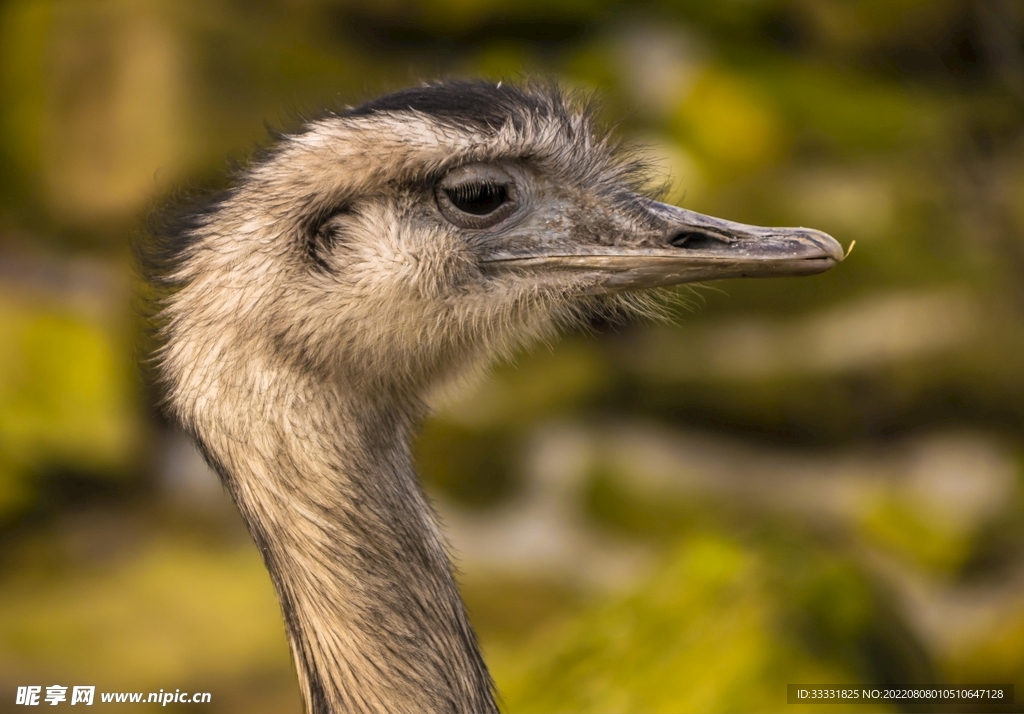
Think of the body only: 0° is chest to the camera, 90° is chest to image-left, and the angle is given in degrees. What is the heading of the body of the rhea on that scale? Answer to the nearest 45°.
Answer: approximately 270°
